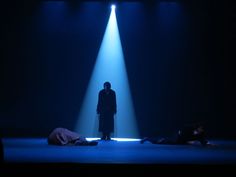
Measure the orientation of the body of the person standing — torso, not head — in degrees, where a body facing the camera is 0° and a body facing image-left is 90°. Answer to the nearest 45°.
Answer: approximately 0°
